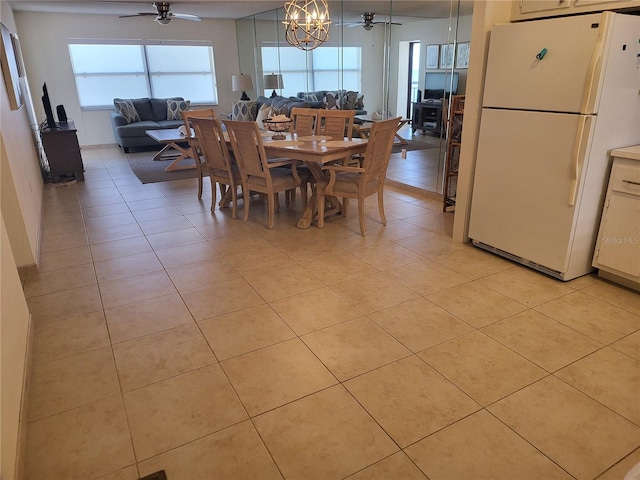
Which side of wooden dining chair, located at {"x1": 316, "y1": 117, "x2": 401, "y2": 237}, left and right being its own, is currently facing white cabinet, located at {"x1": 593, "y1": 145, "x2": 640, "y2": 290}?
back

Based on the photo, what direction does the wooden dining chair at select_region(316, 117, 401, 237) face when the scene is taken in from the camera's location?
facing away from the viewer and to the left of the viewer

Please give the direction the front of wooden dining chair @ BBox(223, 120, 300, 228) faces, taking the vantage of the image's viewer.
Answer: facing away from the viewer and to the right of the viewer

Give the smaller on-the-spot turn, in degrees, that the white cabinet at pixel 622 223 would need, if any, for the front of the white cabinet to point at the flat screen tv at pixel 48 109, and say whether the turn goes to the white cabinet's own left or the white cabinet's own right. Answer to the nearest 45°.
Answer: approximately 45° to the white cabinet's own right

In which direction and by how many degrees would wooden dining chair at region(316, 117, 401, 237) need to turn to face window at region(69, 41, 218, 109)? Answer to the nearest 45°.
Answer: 0° — it already faces it

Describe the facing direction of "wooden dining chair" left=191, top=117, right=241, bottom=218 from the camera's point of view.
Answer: facing away from the viewer and to the right of the viewer

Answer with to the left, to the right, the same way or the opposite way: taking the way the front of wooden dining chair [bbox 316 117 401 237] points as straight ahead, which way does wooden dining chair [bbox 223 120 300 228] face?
to the right

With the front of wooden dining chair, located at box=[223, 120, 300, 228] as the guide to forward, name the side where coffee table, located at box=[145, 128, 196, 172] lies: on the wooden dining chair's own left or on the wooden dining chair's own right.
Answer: on the wooden dining chair's own left

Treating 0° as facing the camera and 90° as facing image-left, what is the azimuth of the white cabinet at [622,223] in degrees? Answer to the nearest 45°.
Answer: approximately 45°

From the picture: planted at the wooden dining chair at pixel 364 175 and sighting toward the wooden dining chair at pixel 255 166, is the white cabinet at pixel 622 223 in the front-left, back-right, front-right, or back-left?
back-left

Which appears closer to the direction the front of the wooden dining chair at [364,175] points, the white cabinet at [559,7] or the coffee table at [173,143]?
the coffee table

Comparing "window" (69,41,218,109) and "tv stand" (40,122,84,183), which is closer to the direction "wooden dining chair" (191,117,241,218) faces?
the window

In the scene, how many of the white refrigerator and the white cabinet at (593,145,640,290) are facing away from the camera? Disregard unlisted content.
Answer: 0

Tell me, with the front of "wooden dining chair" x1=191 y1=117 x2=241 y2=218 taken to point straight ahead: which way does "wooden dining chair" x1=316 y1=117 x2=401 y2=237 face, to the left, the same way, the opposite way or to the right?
to the left

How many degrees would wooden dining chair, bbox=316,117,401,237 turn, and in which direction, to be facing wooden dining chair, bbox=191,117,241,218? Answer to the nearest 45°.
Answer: approximately 45° to its left

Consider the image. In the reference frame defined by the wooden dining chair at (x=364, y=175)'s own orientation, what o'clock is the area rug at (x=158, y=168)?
The area rug is roughly at 12 o'clock from the wooden dining chair.

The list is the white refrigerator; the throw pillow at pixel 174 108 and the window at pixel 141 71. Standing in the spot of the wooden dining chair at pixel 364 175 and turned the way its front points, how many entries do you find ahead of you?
2
